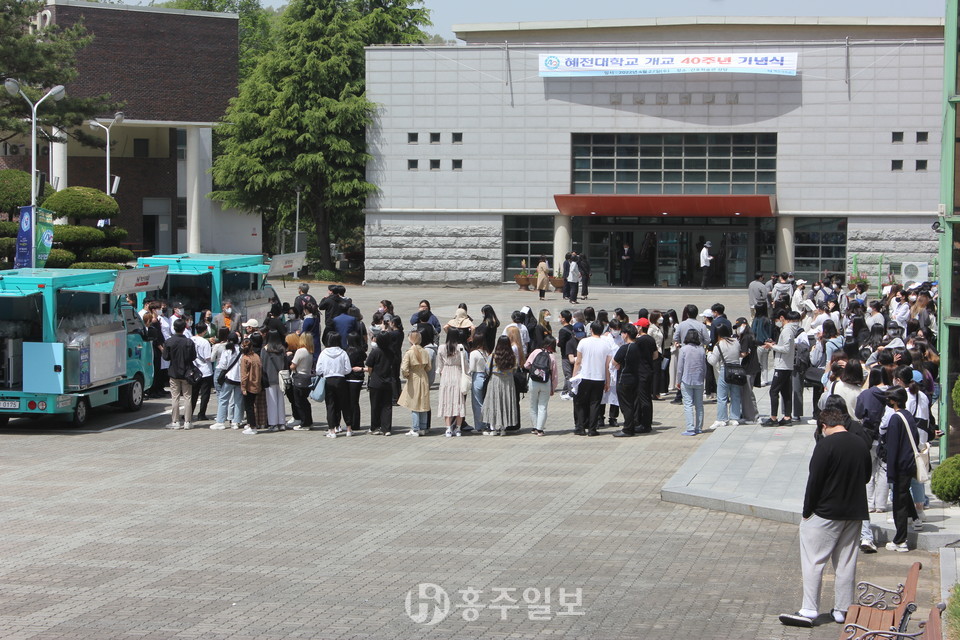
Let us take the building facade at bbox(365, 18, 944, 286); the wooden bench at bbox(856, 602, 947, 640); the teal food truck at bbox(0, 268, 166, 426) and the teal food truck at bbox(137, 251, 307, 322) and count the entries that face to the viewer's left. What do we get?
1

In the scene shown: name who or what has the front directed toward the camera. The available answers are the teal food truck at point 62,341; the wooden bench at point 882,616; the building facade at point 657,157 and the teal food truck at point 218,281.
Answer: the building facade

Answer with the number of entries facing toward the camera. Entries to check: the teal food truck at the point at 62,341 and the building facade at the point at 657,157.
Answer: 1

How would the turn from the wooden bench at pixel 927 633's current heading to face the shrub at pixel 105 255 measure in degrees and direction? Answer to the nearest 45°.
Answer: approximately 45° to its right

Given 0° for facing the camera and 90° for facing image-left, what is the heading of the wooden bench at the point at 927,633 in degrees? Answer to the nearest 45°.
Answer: approximately 90°

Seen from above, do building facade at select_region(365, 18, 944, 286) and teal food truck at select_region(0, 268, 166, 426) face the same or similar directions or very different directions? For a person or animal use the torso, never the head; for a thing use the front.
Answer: very different directions

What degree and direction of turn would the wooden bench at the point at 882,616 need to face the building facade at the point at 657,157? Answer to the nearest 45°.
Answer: approximately 90° to its right

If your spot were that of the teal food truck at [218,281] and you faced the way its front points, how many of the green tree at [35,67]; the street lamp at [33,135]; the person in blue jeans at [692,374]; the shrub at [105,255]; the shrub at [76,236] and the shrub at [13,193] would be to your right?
1

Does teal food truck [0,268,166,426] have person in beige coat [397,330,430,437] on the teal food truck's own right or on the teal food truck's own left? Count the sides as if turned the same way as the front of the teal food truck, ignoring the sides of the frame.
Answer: on the teal food truck's own right

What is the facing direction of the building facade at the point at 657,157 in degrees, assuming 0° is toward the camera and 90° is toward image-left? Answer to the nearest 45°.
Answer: approximately 0°

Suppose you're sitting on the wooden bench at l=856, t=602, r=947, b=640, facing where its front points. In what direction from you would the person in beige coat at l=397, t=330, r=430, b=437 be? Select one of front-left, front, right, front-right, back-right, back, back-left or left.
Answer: front-right

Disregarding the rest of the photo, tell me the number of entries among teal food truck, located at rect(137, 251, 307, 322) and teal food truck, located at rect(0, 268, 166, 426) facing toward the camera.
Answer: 0

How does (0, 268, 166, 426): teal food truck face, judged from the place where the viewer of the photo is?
facing away from the viewer and to the right of the viewer

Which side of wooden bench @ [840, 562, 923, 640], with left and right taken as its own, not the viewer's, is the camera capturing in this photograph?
left

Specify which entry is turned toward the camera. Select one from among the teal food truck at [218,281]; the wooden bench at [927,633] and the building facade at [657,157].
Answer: the building facade

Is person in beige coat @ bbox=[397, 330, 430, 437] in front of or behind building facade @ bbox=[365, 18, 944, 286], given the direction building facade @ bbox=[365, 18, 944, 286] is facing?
in front

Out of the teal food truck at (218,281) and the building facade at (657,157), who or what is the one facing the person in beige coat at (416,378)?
the building facade
